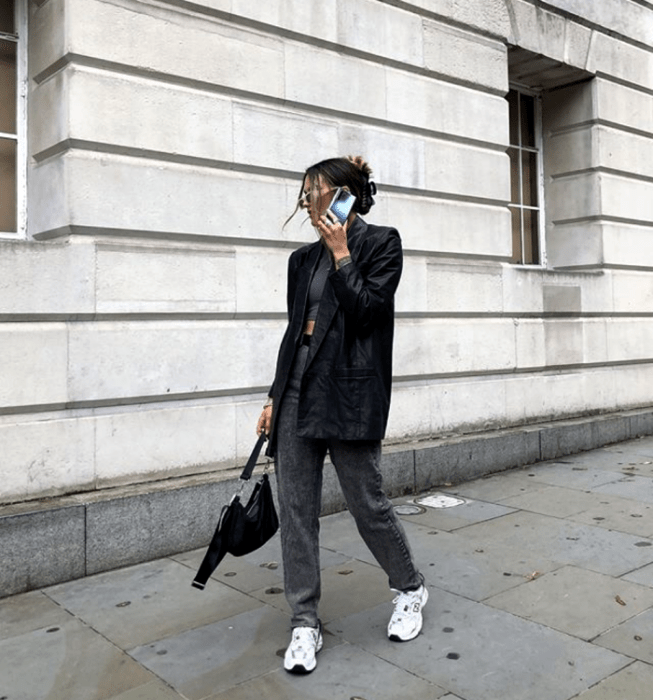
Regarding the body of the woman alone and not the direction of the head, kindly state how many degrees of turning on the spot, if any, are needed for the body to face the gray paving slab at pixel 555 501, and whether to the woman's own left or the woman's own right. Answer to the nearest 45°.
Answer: approximately 180°

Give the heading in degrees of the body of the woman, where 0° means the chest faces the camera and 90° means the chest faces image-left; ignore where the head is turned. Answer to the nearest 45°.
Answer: approximately 45°

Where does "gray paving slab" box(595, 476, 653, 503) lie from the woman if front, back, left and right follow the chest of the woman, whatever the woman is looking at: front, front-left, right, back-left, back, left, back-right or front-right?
back

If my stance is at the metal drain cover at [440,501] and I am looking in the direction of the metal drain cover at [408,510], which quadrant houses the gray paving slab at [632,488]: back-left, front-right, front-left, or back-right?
back-left

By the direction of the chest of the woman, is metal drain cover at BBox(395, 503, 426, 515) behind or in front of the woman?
behind

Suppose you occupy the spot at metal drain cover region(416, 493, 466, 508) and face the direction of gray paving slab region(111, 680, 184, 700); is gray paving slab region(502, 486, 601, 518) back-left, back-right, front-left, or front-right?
back-left

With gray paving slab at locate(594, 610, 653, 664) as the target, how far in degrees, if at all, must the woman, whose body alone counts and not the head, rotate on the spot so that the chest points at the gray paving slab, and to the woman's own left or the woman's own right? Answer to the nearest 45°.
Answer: approximately 135° to the woman's own left

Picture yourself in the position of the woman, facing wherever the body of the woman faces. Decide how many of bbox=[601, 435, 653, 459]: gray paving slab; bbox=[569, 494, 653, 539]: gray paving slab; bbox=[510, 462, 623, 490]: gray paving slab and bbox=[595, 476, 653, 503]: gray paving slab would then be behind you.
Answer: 4

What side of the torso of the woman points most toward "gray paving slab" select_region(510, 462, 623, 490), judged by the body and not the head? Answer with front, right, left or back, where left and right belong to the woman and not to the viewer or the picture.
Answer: back

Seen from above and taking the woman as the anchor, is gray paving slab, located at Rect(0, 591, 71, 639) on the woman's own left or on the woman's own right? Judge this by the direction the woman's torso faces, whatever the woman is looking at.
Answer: on the woman's own right

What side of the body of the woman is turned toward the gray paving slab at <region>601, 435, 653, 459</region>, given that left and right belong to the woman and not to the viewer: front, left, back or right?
back

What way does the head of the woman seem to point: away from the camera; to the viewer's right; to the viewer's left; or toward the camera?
to the viewer's left
